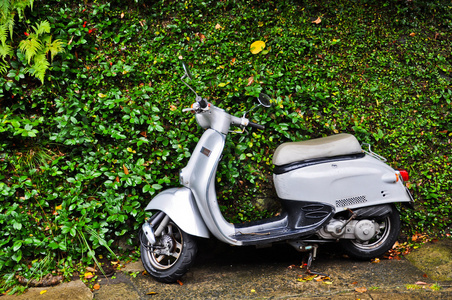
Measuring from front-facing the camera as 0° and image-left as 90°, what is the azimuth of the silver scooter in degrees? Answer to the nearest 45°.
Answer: approximately 90°
